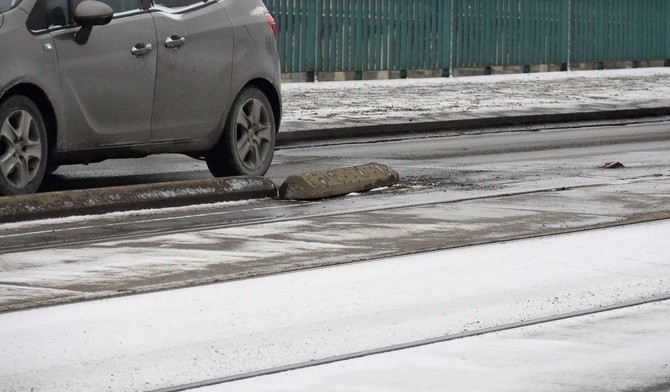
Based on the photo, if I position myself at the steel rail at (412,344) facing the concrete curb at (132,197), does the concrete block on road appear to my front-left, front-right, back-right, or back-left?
front-right

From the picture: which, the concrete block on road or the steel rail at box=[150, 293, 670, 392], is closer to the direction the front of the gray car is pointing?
the steel rail

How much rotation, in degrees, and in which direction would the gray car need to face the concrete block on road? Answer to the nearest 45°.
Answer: approximately 135° to its left

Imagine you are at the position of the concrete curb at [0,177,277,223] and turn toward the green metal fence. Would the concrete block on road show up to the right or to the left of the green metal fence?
right

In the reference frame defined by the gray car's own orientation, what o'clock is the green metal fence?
The green metal fence is roughly at 5 o'clock from the gray car.

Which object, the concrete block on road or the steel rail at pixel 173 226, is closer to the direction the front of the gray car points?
the steel rail
